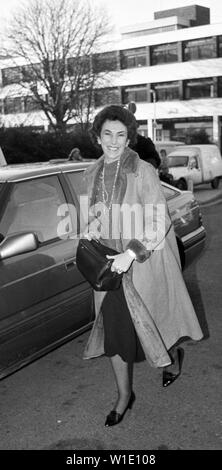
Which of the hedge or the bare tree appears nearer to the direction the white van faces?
the hedge

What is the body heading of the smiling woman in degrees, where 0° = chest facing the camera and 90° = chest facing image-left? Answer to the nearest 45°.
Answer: approximately 45°

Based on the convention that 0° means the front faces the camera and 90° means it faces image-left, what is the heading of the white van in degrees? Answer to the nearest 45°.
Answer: approximately 45°

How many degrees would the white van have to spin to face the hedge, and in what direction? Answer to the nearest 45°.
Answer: approximately 45° to its right

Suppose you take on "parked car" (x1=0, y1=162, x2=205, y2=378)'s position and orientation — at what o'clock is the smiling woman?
The smiling woman is roughly at 9 o'clock from the parked car.

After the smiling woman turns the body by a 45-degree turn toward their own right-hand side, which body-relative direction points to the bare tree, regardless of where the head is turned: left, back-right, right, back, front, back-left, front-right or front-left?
right

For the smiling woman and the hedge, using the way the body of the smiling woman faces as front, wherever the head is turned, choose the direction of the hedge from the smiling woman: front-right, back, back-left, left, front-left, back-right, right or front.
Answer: back-right

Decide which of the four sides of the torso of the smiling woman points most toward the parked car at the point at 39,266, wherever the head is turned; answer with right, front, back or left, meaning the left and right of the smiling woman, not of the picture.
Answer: right

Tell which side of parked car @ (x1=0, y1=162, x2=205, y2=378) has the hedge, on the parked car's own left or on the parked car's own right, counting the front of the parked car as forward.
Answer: on the parked car's own right
